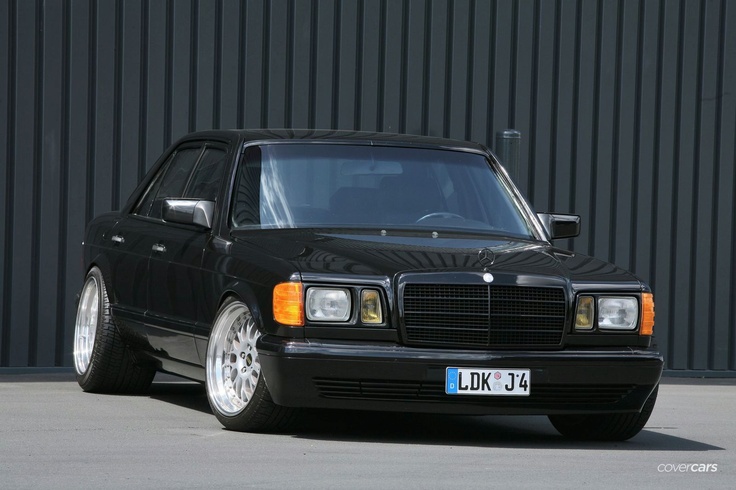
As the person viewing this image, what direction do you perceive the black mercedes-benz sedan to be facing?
facing the viewer and to the right of the viewer
